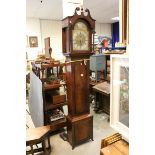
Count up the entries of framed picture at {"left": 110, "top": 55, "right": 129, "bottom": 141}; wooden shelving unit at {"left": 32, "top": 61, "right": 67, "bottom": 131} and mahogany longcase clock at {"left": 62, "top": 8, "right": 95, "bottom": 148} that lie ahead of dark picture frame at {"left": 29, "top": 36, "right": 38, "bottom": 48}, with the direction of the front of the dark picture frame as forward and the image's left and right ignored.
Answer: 3

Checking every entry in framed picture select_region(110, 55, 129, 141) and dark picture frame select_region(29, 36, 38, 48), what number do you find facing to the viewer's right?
0

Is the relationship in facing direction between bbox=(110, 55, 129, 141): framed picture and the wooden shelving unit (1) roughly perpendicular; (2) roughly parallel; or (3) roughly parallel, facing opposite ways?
roughly perpendicular

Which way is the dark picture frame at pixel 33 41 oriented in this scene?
toward the camera

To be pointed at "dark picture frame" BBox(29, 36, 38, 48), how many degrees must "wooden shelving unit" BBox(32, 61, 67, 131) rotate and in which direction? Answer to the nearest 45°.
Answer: approximately 135° to its left

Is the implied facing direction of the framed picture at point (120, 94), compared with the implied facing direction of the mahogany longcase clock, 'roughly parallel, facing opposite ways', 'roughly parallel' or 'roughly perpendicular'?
roughly perpendicular

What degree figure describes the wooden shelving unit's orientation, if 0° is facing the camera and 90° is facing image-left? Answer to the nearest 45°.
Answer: approximately 315°

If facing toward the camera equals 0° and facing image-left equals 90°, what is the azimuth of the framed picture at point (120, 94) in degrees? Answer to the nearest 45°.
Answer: approximately 45°

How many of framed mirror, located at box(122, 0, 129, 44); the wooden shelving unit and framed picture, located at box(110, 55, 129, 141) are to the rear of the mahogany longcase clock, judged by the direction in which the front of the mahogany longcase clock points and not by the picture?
1

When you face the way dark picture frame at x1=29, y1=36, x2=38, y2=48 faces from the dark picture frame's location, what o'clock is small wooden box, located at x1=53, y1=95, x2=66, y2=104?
The small wooden box is roughly at 12 o'clock from the dark picture frame.

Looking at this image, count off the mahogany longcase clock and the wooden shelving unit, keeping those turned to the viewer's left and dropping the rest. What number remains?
0

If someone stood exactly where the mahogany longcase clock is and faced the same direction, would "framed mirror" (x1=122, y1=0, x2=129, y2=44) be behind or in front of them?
in front

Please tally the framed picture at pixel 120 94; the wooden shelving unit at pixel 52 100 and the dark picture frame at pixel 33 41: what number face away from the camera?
0

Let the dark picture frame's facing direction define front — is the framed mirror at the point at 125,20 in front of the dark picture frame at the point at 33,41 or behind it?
in front
